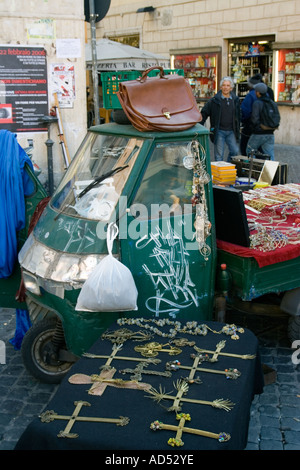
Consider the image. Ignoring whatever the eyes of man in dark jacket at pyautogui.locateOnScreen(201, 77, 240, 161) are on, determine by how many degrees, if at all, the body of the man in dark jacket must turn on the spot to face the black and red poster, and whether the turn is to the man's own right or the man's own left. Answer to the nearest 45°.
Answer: approximately 45° to the man's own right

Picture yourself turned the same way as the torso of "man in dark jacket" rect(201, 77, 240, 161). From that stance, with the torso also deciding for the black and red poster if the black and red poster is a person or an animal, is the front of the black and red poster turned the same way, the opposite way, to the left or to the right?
the same way

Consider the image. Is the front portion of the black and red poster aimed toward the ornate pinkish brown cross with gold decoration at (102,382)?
yes

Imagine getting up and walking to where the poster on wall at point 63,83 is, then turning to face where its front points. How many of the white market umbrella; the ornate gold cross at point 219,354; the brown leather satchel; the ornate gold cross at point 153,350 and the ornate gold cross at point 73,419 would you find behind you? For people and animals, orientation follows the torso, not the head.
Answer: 1

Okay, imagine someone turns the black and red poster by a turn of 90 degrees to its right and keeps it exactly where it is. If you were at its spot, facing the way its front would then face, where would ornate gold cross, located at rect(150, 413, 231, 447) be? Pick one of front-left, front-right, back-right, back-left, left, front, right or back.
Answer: left

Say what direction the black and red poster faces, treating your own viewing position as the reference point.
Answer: facing the viewer

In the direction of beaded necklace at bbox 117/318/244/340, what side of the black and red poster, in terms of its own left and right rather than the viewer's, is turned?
front

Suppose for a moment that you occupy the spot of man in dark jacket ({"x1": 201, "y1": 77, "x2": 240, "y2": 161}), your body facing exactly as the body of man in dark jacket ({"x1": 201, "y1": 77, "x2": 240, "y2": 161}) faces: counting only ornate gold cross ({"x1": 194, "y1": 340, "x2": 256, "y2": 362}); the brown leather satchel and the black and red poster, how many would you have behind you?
0

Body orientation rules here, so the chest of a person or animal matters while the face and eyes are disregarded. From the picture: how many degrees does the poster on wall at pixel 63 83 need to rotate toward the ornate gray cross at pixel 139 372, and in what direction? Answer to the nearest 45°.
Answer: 0° — it already faces it

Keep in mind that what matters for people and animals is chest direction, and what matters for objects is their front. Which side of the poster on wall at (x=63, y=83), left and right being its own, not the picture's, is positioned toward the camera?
front

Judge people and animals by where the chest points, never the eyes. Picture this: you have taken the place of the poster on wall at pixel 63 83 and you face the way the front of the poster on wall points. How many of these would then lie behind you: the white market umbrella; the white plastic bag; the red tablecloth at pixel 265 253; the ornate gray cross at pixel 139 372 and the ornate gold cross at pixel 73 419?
1

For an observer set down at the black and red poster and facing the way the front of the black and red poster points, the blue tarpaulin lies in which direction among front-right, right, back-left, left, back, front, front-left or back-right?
front

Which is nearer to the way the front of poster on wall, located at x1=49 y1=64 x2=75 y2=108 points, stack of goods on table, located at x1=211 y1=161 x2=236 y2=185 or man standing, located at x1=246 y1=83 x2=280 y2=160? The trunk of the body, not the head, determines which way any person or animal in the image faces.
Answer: the stack of goods on table

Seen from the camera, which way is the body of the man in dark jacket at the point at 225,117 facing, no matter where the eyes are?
toward the camera

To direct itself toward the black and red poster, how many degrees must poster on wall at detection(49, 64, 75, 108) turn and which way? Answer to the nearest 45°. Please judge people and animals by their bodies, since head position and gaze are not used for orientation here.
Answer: approximately 90° to its right

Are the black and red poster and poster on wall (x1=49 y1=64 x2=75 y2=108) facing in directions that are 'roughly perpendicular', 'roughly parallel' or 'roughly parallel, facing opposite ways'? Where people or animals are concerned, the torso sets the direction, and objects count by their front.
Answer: roughly parallel

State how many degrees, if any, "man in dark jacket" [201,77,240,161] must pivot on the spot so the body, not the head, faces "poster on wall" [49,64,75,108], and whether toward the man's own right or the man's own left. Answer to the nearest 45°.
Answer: approximately 45° to the man's own right

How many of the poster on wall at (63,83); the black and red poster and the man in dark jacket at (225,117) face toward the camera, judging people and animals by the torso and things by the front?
3
